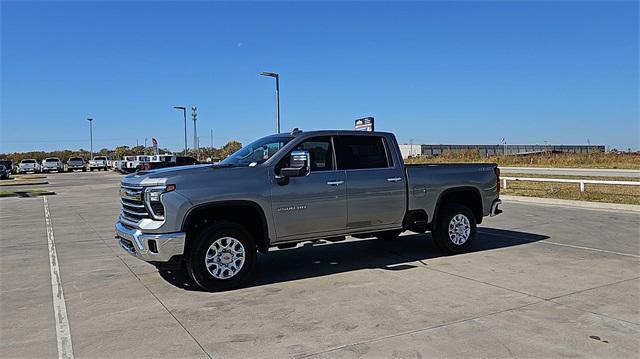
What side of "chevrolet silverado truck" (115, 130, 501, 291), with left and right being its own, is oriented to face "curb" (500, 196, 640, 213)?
back

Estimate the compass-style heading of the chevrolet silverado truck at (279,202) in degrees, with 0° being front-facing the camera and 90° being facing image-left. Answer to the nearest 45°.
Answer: approximately 45°
